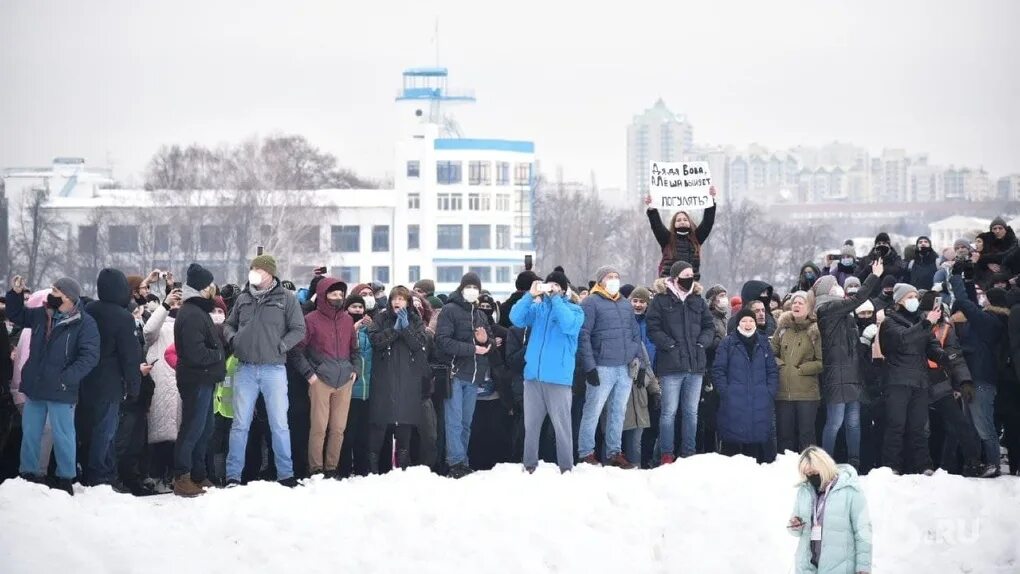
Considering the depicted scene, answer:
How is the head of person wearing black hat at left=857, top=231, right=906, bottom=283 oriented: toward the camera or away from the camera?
toward the camera

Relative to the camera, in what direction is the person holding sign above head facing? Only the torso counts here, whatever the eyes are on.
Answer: toward the camera

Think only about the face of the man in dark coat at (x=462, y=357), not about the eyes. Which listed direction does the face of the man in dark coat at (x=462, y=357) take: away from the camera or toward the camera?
toward the camera

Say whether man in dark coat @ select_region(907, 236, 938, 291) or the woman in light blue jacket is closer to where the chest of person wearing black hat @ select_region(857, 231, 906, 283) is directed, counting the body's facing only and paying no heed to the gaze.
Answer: the woman in light blue jacket

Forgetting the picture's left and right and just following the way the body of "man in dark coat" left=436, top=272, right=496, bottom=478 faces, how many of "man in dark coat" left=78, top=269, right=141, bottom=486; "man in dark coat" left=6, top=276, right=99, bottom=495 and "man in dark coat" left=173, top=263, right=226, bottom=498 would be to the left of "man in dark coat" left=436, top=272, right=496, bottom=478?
0

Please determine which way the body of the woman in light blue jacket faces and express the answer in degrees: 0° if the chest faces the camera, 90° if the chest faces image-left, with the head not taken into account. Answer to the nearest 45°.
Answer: approximately 45°

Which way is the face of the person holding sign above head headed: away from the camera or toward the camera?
toward the camera

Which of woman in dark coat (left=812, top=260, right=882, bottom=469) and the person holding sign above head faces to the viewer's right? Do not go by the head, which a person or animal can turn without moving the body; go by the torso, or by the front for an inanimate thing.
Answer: the woman in dark coat

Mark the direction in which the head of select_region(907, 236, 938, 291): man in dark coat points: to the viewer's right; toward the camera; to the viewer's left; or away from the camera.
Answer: toward the camera

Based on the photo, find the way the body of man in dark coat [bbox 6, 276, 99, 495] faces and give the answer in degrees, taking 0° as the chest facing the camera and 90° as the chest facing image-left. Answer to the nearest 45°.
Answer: approximately 45°

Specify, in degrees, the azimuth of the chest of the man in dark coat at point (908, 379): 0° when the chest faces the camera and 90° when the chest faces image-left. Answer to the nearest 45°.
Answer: approximately 315°

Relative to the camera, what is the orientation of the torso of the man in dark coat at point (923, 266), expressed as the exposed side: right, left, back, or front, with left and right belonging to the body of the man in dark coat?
front

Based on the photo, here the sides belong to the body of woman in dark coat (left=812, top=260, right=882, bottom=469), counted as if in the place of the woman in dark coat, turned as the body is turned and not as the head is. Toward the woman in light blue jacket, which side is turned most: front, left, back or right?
right
